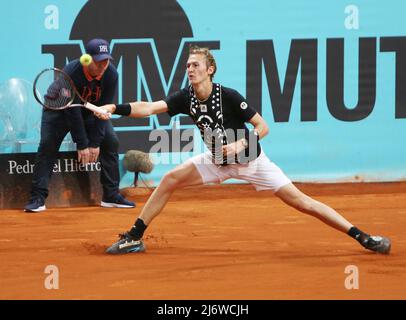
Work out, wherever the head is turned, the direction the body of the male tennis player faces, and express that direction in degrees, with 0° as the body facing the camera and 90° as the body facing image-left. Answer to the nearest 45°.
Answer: approximately 45°
